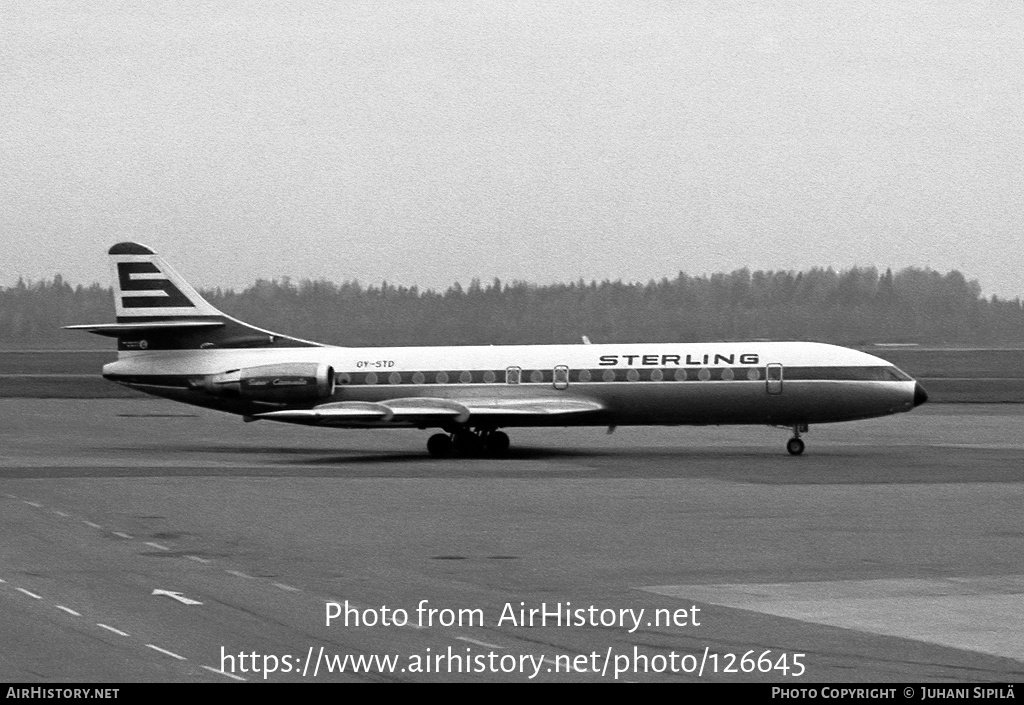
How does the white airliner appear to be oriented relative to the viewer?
to the viewer's right
